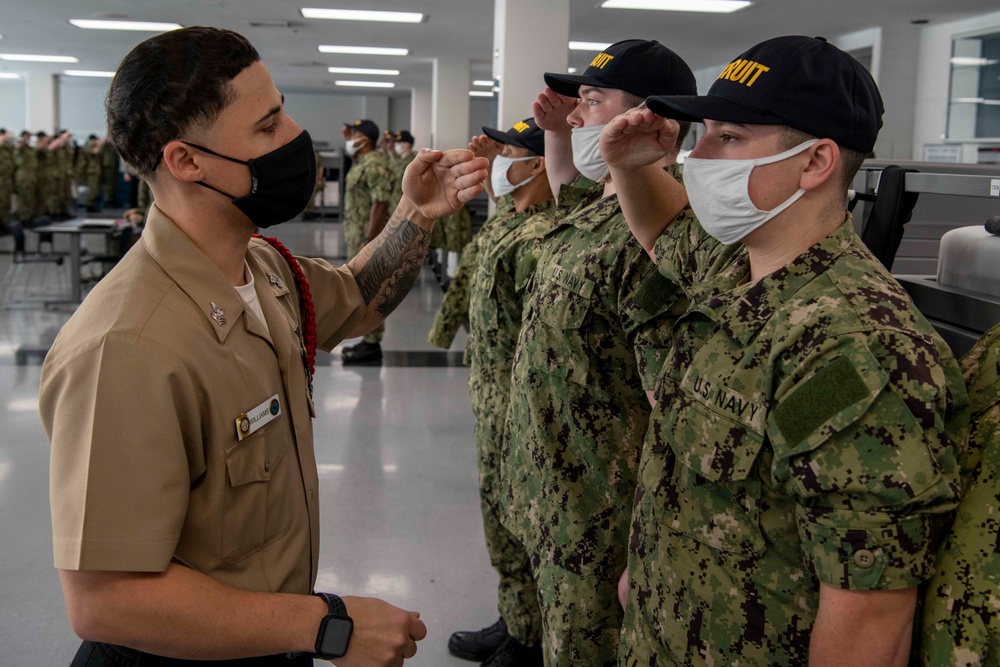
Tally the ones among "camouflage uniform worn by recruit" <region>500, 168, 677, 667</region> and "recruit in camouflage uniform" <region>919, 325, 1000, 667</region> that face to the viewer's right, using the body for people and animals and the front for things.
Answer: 0

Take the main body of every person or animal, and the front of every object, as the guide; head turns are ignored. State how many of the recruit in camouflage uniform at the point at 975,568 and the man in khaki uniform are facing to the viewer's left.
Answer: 1

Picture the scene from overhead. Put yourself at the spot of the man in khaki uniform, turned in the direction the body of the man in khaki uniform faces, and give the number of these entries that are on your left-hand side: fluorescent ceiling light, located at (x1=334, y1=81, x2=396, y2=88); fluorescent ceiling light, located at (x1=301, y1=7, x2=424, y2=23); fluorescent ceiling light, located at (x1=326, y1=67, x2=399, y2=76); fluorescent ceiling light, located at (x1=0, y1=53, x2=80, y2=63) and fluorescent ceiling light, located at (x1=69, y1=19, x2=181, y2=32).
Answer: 5

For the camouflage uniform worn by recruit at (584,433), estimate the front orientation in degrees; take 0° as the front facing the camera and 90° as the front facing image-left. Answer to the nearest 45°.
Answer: approximately 45°

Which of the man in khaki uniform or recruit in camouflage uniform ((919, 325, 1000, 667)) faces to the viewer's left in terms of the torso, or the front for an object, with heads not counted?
the recruit in camouflage uniform

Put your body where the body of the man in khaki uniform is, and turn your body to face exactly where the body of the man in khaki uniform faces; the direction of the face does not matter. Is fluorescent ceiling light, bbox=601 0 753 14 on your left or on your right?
on your left

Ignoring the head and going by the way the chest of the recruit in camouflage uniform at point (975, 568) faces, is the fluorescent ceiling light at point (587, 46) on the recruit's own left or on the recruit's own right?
on the recruit's own right

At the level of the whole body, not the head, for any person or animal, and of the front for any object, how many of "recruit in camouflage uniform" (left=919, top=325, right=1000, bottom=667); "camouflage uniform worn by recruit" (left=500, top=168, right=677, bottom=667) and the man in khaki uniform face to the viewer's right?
1

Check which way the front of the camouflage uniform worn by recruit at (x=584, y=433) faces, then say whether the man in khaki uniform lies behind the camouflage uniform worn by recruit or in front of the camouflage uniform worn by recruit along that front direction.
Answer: in front

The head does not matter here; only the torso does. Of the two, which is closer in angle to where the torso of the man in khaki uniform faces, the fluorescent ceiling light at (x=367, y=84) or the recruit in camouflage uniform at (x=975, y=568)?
the recruit in camouflage uniform

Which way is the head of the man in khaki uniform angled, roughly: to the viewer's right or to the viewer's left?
to the viewer's right

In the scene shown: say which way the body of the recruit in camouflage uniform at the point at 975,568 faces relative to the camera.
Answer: to the viewer's left

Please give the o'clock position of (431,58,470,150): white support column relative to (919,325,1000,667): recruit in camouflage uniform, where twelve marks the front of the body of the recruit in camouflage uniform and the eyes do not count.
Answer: The white support column is roughly at 2 o'clock from the recruit in camouflage uniform.

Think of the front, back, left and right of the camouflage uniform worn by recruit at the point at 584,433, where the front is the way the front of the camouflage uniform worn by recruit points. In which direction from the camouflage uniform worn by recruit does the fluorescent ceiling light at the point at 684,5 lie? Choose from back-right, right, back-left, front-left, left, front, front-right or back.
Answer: back-right

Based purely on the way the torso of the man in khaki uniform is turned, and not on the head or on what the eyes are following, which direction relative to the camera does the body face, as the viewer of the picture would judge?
to the viewer's right
